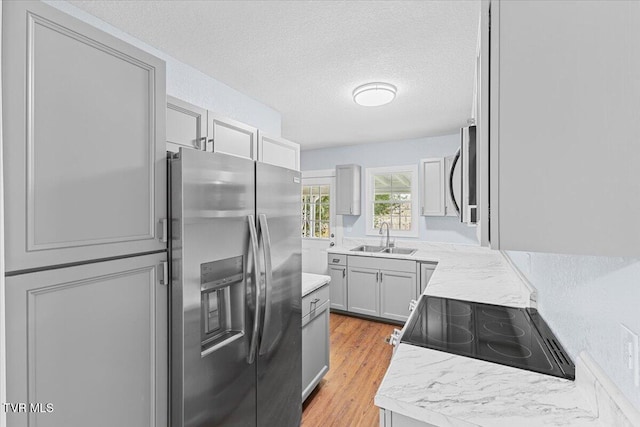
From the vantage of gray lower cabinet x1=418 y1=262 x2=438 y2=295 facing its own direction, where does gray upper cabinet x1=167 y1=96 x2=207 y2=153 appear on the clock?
The gray upper cabinet is roughly at 1 o'clock from the gray lower cabinet.

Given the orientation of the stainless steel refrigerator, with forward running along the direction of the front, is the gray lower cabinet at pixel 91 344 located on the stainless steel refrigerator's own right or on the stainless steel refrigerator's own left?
on the stainless steel refrigerator's own right

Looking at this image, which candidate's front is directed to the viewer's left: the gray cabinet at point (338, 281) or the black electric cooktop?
the black electric cooktop

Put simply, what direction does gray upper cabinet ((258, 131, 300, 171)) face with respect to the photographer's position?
facing the viewer and to the right of the viewer

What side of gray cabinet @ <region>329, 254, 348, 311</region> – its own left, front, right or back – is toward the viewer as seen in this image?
front

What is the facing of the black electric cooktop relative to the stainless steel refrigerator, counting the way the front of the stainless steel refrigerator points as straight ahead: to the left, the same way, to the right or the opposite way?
the opposite way

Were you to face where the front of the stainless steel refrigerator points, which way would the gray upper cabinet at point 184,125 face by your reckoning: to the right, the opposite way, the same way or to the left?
the same way

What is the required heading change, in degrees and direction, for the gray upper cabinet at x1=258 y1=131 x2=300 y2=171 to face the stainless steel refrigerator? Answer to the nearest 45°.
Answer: approximately 45° to its right

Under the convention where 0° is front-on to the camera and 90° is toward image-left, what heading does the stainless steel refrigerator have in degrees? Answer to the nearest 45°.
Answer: approximately 315°

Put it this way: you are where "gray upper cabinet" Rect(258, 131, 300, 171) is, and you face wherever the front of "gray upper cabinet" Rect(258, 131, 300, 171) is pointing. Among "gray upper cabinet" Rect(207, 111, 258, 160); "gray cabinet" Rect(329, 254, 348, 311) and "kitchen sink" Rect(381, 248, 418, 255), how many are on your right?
1

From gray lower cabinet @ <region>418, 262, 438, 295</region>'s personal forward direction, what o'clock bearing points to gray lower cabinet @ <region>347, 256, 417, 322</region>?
gray lower cabinet @ <region>347, 256, 417, 322</region> is roughly at 3 o'clock from gray lower cabinet @ <region>418, 262, 438, 295</region>.

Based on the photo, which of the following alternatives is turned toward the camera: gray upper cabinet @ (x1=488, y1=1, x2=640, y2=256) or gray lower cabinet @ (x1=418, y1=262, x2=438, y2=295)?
the gray lower cabinet

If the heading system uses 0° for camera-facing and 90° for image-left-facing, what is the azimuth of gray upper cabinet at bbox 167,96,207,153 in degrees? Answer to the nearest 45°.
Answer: approximately 315°

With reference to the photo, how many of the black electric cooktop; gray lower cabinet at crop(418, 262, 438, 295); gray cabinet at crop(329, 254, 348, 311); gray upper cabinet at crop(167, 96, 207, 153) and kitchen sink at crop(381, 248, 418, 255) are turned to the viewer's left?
1

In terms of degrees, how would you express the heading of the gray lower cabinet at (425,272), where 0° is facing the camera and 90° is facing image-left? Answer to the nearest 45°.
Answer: approximately 0°

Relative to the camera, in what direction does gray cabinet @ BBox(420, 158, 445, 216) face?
facing the viewer

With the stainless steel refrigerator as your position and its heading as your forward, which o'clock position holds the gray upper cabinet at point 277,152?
The gray upper cabinet is roughly at 8 o'clock from the stainless steel refrigerator.
